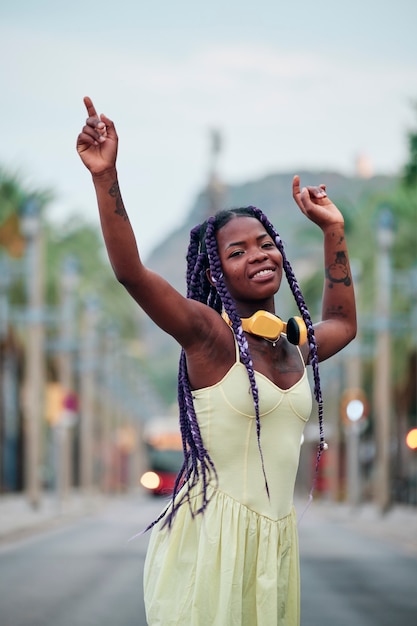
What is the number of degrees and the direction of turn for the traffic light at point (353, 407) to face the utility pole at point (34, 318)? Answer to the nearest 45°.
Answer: approximately 135° to its right

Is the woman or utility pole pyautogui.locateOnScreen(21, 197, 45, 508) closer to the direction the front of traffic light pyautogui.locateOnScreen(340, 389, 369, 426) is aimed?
the woman

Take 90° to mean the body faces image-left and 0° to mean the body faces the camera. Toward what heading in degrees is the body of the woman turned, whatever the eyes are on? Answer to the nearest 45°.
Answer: approximately 315°

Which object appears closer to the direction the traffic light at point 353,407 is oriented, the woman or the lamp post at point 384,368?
the woman

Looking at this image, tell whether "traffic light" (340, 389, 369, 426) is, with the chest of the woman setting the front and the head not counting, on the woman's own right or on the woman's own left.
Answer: on the woman's own left

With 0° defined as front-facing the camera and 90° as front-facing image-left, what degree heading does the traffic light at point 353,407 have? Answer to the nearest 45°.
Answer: approximately 0°

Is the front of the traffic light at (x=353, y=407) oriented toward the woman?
yes
